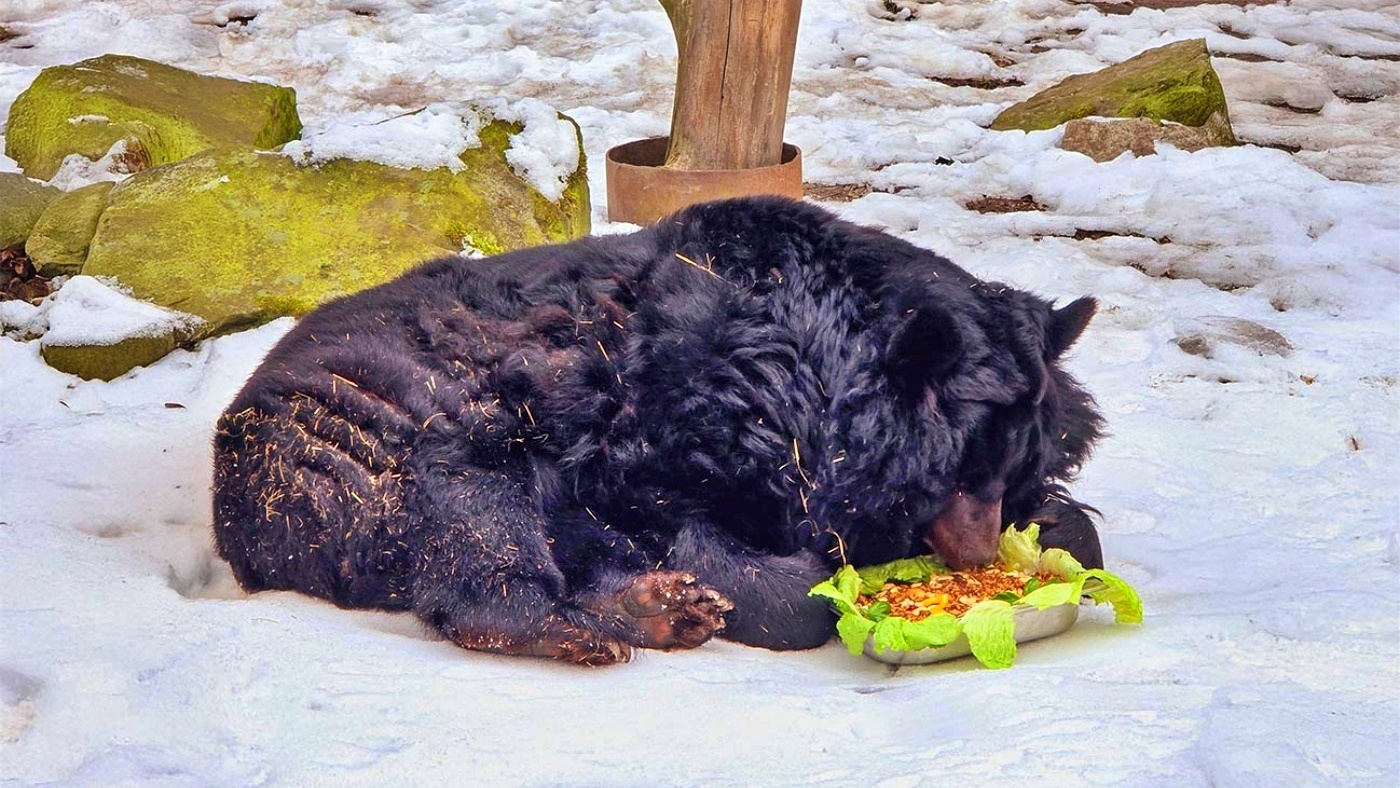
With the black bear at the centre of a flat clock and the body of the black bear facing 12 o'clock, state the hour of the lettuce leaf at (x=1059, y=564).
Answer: The lettuce leaf is roughly at 12 o'clock from the black bear.

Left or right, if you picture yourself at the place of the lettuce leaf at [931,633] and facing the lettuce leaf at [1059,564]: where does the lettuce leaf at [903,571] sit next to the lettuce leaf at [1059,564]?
left

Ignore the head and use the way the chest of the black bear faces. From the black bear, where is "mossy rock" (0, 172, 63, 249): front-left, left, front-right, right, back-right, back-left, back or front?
back-left

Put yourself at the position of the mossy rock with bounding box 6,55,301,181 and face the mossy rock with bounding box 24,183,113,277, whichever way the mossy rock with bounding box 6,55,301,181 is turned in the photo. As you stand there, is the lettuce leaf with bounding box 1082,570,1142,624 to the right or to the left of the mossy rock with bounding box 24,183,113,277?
left

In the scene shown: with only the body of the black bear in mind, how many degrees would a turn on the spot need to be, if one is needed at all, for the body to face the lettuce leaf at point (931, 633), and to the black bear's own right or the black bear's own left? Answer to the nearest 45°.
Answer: approximately 45° to the black bear's own right

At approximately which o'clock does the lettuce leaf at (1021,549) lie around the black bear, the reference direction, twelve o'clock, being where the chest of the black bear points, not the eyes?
The lettuce leaf is roughly at 12 o'clock from the black bear.

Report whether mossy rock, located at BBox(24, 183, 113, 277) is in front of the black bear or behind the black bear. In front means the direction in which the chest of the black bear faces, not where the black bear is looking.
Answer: behind

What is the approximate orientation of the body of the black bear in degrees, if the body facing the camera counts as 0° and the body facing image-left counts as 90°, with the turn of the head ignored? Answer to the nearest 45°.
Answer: approximately 270°

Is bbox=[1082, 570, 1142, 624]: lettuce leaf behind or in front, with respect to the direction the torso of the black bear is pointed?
in front

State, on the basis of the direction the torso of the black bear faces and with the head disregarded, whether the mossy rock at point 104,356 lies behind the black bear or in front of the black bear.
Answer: behind

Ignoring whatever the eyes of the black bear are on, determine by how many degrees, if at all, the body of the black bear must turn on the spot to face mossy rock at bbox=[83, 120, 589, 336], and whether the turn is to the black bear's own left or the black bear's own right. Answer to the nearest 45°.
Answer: approximately 135° to the black bear's own left
